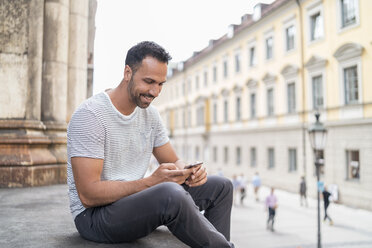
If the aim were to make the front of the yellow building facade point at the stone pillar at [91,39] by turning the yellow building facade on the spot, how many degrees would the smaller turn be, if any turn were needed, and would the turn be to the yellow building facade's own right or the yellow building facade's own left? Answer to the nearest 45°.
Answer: approximately 45° to the yellow building facade's own left

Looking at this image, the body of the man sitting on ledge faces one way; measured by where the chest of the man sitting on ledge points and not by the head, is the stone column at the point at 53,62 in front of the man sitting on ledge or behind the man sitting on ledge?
behind

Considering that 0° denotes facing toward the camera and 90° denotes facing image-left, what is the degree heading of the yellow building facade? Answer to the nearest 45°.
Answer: approximately 45°

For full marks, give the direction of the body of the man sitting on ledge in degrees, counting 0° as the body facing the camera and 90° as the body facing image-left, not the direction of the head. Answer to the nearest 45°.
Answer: approximately 315°

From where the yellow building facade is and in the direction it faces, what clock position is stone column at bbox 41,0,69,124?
The stone column is roughly at 11 o'clock from the yellow building facade.

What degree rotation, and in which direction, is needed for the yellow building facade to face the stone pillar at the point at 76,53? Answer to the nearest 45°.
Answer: approximately 45° to its left
